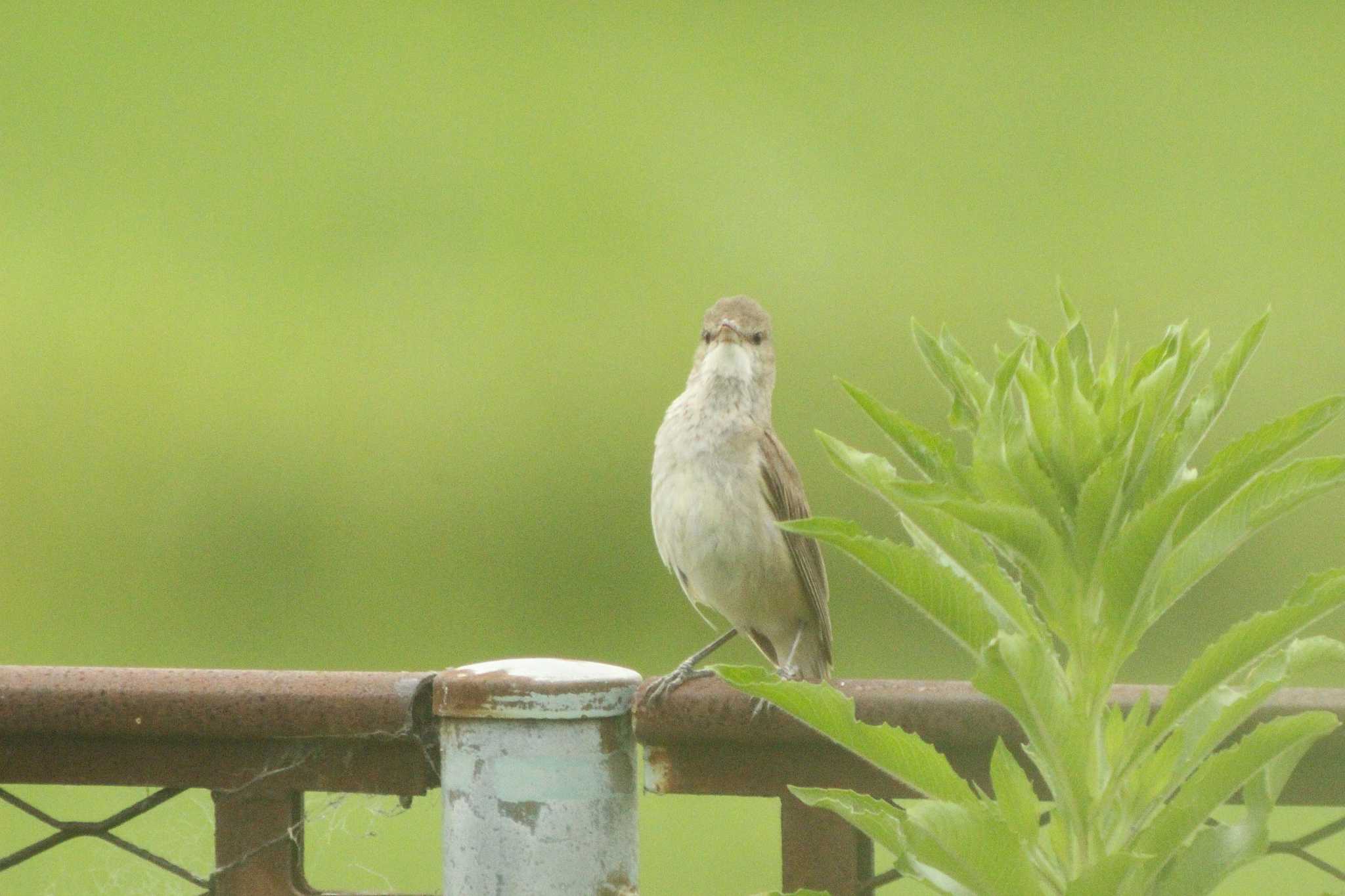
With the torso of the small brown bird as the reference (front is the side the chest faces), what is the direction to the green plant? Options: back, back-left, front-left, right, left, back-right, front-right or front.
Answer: front-left

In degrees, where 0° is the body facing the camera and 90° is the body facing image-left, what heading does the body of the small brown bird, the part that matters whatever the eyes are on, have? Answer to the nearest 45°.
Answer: approximately 45°
